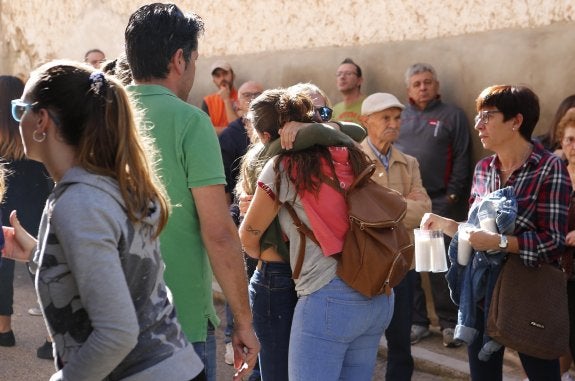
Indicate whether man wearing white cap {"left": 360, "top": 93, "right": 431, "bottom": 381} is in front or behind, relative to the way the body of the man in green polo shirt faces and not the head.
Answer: in front

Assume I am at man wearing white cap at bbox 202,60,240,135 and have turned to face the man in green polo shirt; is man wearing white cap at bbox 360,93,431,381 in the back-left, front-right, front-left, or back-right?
front-left

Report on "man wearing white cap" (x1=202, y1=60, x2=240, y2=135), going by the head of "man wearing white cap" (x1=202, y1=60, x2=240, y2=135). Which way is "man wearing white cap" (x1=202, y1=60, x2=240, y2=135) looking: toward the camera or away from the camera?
toward the camera

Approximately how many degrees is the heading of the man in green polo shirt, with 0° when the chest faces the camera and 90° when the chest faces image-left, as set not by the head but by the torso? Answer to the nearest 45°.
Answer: approximately 225°

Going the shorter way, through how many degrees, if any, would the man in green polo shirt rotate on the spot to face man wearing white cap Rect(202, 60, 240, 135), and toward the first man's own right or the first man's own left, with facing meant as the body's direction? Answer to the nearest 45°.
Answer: approximately 45° to the first man's own left
